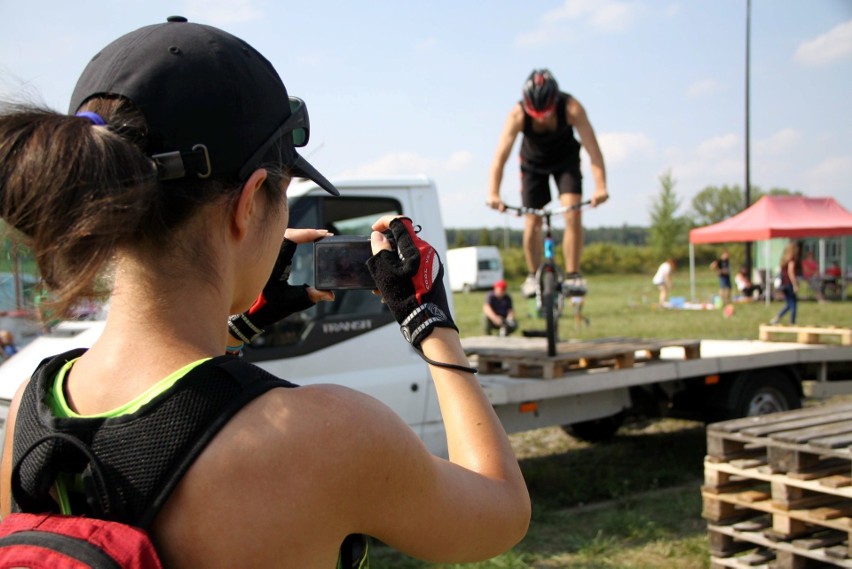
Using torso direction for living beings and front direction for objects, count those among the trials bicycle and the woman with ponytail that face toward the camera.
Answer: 1

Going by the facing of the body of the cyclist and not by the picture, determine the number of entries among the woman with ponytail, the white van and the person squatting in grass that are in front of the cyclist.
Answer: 1

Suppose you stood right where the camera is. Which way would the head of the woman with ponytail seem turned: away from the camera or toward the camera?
away from the camera

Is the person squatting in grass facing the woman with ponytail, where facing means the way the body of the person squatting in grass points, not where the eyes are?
yes

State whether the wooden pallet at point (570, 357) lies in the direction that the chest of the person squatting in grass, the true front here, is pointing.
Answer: yes

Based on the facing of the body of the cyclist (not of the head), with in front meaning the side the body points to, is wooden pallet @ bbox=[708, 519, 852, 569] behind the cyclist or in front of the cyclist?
in front

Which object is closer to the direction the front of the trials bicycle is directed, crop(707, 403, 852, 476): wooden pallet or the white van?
the wooden pallet

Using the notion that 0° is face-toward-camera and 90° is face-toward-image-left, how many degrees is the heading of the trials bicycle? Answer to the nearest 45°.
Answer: approximately 0°

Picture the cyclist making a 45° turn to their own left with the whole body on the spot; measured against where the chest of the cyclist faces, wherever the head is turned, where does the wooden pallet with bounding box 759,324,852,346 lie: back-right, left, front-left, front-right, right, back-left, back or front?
left

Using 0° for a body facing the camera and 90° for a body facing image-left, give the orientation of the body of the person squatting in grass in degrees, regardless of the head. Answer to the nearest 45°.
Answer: approximately 0°
